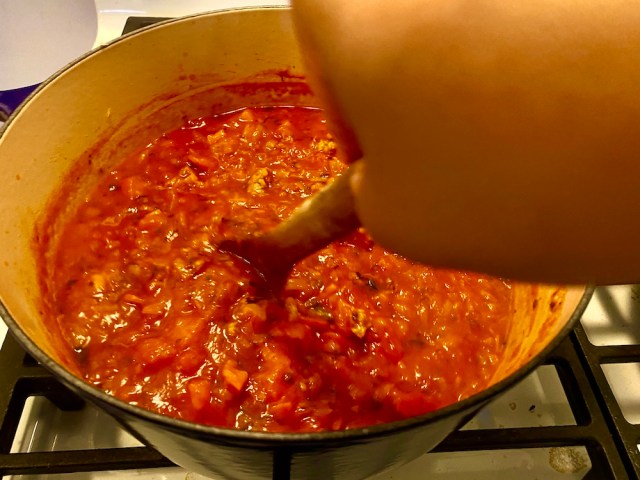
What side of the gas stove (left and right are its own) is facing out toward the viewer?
front
